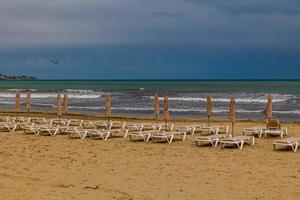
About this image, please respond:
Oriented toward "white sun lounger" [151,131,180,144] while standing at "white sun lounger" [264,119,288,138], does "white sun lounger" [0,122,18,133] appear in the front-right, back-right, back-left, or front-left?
front-right

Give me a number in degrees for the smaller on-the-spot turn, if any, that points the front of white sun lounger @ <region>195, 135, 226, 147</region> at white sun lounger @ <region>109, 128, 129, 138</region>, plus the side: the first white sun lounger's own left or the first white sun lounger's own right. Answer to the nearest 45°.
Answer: approximately 45° to the first white sun lounger's own right

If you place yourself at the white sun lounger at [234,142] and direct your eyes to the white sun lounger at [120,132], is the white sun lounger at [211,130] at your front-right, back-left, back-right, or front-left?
front-right

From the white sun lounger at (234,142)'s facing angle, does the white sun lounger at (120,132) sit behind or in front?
in front

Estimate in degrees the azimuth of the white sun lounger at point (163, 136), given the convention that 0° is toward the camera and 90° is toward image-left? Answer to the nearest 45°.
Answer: approximately 90°

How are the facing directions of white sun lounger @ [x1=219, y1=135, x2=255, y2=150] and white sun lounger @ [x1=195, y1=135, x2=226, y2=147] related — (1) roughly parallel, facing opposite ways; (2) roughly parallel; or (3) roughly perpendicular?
roughly parallel

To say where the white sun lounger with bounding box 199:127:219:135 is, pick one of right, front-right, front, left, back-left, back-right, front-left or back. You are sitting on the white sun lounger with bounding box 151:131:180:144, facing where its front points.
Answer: back-right

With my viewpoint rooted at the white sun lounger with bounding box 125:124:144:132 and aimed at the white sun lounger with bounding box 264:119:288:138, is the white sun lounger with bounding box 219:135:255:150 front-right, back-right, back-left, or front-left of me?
front-right
